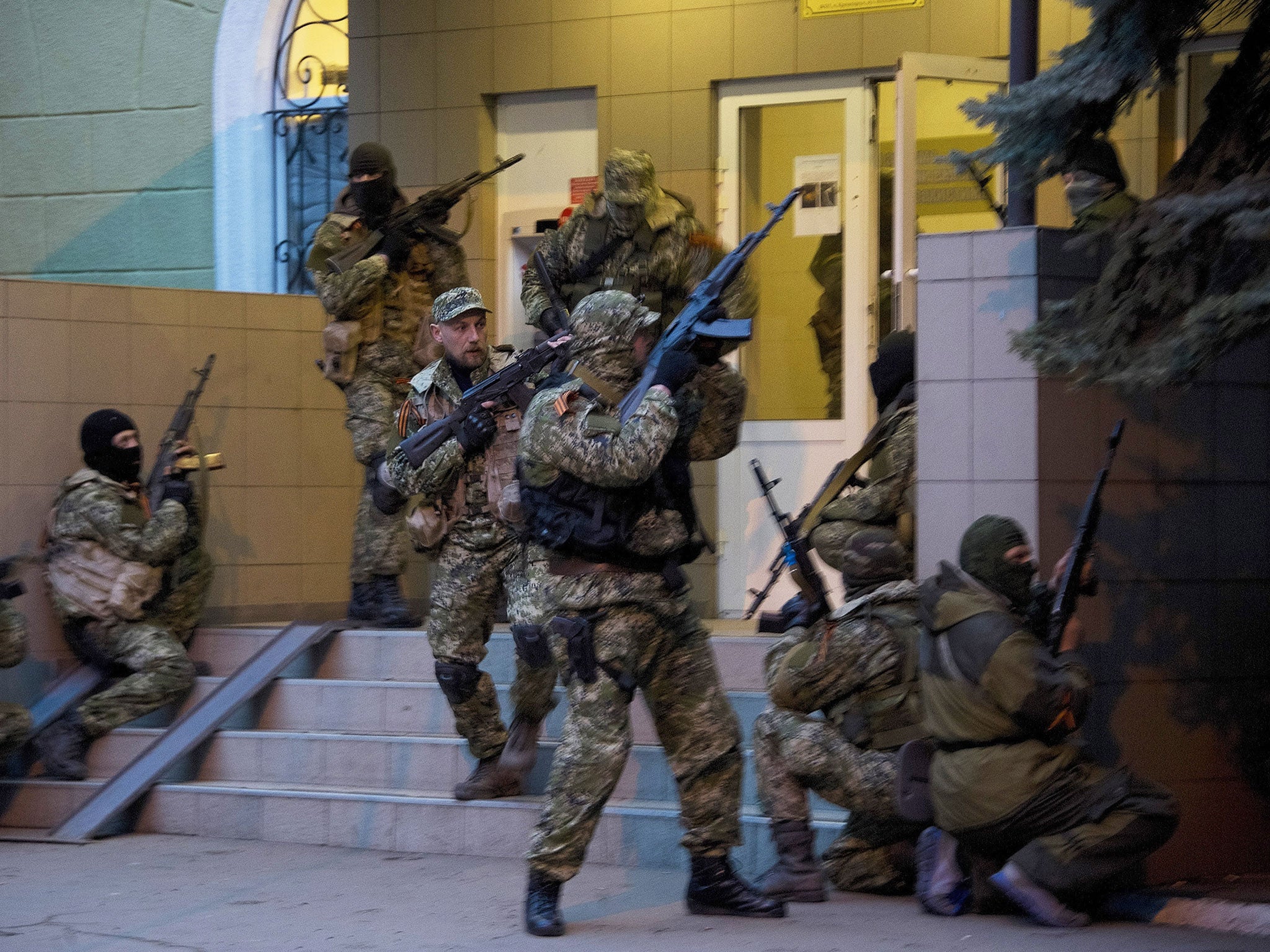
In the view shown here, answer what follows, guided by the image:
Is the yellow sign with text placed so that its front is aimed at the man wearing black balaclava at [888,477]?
yes

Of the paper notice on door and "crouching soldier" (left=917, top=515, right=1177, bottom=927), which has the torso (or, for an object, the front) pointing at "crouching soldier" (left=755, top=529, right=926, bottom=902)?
the paper notice on door

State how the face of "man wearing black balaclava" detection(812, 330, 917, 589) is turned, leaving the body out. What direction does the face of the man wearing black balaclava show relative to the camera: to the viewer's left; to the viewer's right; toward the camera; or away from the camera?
to the viewer's left

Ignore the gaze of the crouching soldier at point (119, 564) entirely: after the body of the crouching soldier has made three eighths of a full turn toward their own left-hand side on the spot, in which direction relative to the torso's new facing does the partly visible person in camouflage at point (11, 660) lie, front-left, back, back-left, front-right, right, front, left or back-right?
left

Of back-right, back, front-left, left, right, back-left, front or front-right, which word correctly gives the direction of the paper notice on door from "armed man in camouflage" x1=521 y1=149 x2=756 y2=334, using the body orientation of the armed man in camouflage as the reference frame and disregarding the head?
back-left

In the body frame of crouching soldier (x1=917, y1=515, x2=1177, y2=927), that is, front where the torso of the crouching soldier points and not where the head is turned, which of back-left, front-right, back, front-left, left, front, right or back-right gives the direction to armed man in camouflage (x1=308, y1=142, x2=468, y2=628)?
left

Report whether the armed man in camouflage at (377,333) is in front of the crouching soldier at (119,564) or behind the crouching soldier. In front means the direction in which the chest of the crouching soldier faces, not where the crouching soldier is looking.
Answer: in front

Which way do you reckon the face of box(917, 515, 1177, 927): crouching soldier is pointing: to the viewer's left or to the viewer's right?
to the viewer's right

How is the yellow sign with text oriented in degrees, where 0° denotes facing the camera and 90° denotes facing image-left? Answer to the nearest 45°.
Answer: approximately 0°

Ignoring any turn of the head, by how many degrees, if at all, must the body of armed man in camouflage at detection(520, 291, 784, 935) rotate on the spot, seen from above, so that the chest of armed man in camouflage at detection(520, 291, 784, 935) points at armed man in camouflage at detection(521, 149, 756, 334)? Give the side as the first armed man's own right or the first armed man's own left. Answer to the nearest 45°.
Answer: approximately 90° to the first armed man's own left

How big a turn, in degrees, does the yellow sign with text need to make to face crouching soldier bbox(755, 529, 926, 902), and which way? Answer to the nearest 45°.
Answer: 0° — it already faces them

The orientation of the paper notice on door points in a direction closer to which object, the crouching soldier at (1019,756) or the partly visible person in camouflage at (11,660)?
the crouching soldier

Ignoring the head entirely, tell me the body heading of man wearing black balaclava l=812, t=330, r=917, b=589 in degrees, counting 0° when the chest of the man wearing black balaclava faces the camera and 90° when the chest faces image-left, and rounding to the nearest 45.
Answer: approximately 90°
